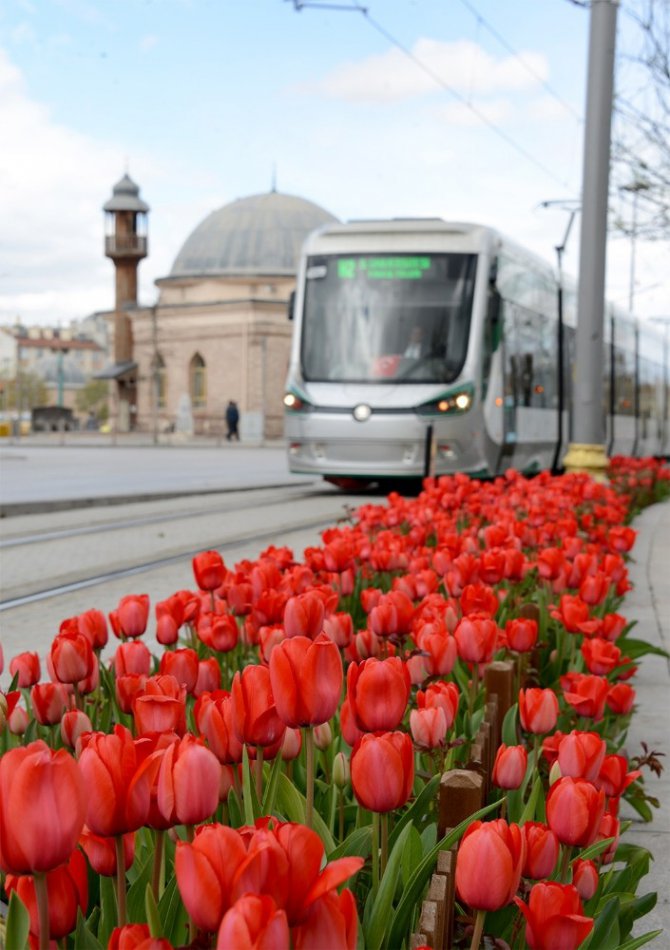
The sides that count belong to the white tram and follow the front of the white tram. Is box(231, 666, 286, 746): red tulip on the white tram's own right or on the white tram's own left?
on the white tram's own left

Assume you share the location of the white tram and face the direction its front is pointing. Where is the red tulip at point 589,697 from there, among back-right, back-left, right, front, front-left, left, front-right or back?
front-left

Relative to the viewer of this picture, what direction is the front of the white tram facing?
facing the viewer and to the left of the viewer

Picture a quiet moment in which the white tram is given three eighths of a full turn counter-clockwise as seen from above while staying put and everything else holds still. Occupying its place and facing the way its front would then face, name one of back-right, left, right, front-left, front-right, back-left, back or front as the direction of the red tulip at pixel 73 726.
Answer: right

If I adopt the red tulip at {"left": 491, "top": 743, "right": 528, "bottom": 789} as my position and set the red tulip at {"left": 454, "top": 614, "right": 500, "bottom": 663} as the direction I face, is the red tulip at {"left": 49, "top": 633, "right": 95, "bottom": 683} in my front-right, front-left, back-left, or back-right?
front-left

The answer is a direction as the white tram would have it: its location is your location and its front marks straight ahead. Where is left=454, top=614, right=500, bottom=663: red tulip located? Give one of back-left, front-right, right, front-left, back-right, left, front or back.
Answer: front-left

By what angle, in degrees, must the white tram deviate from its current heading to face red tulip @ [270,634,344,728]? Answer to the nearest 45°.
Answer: approximately 45° to its left

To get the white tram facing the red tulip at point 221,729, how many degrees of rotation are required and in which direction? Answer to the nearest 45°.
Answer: approximately 45° to its left

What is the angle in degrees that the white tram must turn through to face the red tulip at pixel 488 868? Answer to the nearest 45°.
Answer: approximately 45° to its left

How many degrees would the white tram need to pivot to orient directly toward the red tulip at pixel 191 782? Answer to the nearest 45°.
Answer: approximately 45° to its left

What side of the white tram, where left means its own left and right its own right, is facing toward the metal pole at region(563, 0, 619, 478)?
left

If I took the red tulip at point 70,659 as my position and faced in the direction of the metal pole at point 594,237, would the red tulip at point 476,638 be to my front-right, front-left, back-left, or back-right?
front-right

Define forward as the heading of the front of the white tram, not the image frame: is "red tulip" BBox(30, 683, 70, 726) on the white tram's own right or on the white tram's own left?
on the white tram's own left

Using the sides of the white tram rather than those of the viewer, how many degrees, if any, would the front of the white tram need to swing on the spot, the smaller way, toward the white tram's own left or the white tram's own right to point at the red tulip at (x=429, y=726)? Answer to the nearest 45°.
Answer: approximately 45° to the white tram's own left

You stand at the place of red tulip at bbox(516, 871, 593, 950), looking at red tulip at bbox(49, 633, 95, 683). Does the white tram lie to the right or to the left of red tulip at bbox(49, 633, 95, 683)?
right

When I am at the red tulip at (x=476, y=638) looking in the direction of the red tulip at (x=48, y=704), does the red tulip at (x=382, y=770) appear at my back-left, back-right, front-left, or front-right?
front-left

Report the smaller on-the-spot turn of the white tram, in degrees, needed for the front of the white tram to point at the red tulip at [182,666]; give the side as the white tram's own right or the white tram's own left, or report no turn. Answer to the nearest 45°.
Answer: approximately 45° to the white tram's own left

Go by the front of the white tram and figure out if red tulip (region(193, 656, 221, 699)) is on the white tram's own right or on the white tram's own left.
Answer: on the white tram's own left

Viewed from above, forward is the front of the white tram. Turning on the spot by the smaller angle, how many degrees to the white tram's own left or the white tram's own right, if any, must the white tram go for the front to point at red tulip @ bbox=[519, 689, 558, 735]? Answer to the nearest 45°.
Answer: approximately 45° to the white tram's own left
